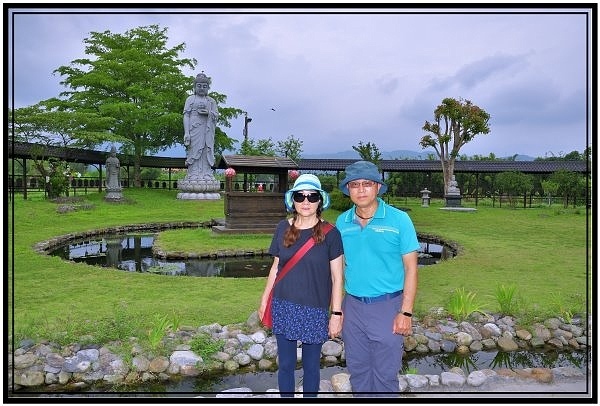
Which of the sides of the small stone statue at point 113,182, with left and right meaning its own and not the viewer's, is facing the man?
front

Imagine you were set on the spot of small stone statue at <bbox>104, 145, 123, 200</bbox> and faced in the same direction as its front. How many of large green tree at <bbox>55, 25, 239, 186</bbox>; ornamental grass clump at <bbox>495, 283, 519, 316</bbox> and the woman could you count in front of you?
2

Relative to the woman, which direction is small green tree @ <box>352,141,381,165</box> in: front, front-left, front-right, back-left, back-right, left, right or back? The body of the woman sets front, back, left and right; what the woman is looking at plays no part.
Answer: back

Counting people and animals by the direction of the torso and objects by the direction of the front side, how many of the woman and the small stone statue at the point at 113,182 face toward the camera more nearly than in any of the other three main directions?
2

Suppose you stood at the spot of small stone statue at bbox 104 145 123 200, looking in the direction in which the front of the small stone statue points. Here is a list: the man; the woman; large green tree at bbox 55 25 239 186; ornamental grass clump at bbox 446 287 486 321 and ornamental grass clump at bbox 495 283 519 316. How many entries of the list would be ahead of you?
4

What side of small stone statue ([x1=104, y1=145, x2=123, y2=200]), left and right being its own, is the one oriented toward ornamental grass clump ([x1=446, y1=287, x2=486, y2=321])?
front

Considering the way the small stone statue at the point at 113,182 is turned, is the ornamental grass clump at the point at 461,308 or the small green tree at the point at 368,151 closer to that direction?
the ornamental grass clump

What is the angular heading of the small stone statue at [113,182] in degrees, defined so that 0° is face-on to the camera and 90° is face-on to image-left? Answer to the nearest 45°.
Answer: approximately 0°

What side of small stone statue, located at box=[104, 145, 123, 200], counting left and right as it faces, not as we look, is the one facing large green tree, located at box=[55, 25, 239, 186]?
back

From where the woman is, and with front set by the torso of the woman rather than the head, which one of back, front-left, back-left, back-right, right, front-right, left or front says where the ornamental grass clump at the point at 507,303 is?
back-left
